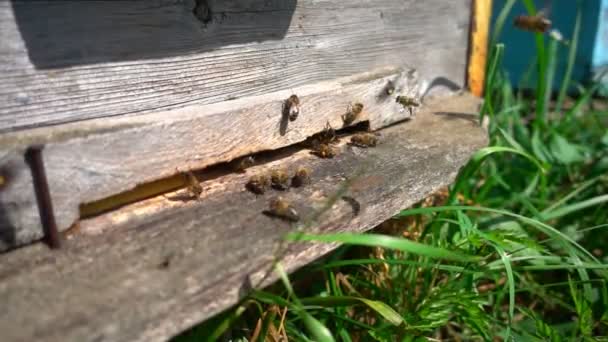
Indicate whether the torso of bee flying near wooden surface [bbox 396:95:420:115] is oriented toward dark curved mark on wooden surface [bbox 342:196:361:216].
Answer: no

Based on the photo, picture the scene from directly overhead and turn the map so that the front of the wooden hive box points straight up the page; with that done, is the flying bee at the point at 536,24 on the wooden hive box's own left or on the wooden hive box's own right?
on the wooden hive box's own left

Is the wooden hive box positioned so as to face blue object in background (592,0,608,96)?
no

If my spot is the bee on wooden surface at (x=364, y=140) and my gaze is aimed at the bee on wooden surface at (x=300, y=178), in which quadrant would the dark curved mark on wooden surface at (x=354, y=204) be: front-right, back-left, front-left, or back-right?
front-left

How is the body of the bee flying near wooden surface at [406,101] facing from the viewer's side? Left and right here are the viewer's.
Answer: facing to the left of the viewer

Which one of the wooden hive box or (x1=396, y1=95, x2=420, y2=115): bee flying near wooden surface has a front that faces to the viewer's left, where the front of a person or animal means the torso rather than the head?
the bee flying near wooden surface

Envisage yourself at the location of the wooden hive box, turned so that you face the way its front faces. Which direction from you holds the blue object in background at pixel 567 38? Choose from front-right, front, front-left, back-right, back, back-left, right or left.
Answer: left

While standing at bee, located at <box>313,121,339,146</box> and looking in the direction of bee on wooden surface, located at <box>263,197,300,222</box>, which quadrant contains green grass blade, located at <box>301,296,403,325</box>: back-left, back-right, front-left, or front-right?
front-left
